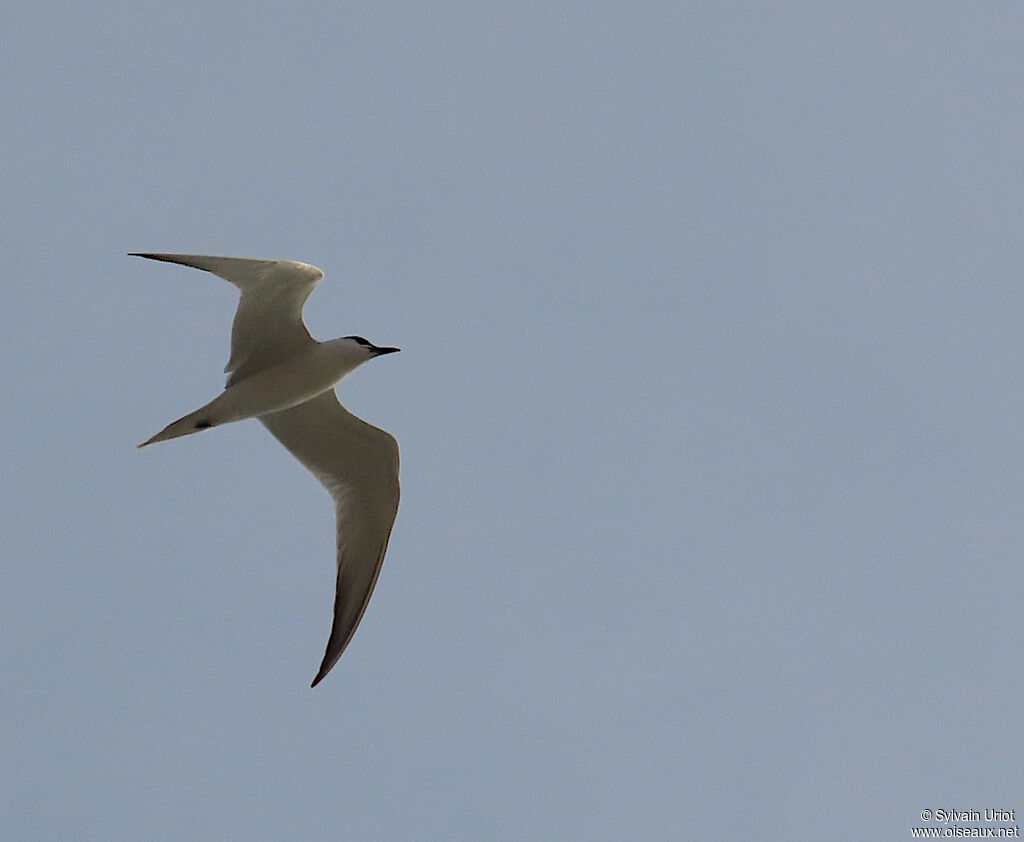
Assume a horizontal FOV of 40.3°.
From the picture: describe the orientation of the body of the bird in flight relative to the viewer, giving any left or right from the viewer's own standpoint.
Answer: facing to the right of the viewer
